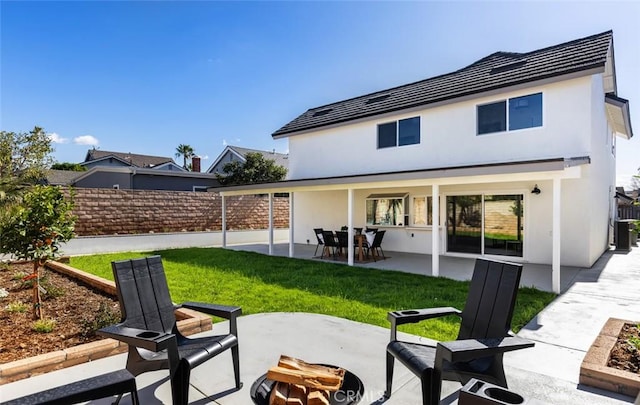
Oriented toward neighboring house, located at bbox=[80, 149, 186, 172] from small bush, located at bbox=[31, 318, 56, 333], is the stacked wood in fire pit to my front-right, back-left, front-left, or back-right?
back-right

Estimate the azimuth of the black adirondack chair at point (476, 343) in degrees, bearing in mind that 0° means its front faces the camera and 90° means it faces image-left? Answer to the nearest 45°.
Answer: approximately 45°

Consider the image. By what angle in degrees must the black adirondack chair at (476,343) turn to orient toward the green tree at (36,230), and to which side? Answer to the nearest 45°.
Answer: approximately 45° to its right

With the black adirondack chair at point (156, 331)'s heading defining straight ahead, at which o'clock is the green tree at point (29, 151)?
The green tree is roughly at 7 o'clock from the black adirondack chair.

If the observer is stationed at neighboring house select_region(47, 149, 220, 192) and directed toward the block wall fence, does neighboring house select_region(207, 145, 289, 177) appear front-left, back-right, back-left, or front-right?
back-left

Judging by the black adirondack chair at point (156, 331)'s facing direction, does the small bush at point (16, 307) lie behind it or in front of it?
behind

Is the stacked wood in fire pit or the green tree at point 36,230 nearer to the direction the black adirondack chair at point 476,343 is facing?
the stacked wood in fire pit

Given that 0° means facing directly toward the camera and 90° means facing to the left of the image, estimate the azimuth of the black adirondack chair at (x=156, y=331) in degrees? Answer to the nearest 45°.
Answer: approximately 315°

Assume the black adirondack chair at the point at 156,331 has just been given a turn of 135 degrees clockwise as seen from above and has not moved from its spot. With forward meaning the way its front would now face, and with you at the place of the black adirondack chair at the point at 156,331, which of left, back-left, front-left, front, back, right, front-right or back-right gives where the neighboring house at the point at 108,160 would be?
right

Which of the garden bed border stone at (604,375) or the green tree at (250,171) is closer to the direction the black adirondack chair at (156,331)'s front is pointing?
the garden bed border stone

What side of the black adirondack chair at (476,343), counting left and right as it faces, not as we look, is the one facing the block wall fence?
right

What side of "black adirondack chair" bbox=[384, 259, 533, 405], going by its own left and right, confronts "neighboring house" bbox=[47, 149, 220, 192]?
right

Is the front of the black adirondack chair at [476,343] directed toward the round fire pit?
yes
